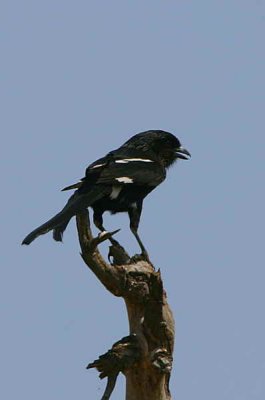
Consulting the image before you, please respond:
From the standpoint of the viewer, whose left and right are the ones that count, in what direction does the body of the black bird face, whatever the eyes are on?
facing to the right of the viewer
